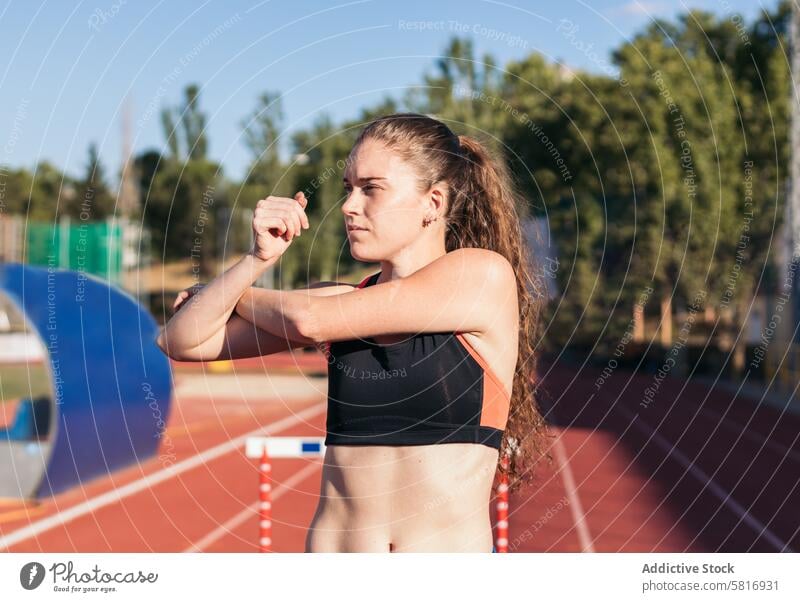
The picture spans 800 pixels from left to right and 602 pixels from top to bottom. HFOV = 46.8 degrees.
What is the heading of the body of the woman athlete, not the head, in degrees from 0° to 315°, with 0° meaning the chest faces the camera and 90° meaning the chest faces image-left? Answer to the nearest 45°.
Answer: approximately 45°
